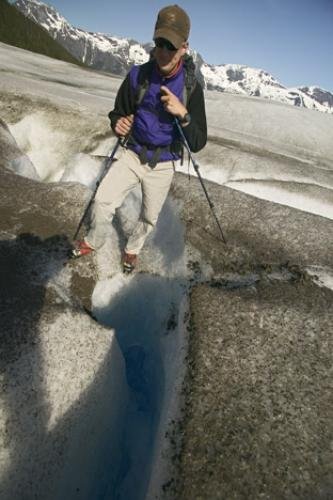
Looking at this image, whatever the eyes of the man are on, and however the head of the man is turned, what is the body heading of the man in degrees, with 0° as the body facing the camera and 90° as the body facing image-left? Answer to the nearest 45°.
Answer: approximately 0°
